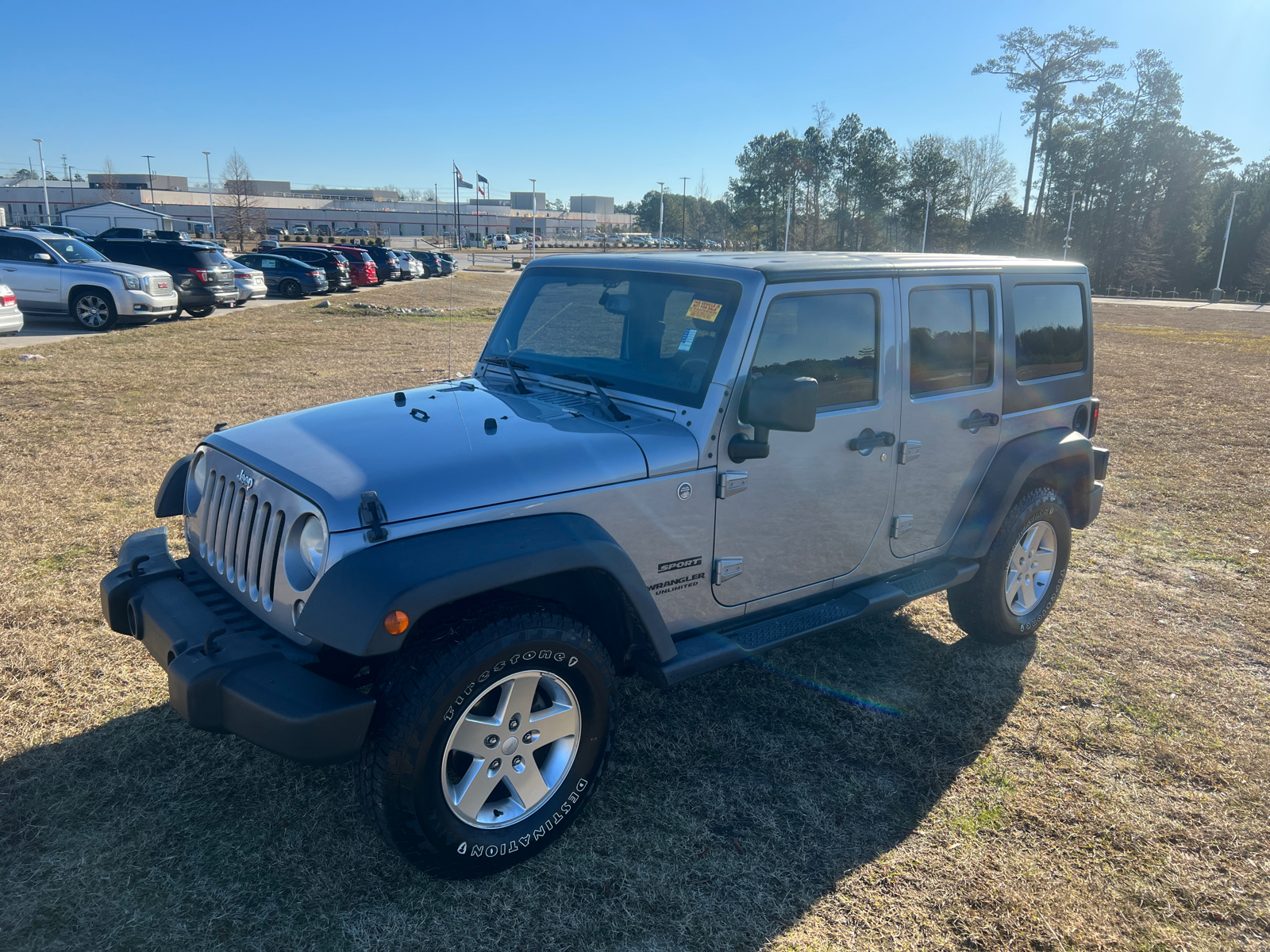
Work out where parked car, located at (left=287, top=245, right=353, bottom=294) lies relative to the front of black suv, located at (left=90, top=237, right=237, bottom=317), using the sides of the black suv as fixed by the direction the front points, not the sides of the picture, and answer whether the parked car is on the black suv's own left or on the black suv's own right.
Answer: on the black suv's own right

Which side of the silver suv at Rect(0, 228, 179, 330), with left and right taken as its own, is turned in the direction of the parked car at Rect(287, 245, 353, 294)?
left

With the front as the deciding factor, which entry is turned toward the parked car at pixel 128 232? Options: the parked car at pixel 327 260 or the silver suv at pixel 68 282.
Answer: the parked car at pixel 327 260

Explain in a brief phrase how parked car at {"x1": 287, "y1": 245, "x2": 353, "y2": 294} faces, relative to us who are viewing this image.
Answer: facing away from the viewer and to the left of the viewer

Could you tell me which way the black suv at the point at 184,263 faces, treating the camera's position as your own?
facing away from the viewer and to the left of the viewer

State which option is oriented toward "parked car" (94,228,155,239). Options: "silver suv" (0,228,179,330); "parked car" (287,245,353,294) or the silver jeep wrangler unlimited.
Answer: "parked car" (287,245,353,294)

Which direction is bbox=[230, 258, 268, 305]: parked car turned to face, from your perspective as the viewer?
facing away from the viewer and to the left of the viewer

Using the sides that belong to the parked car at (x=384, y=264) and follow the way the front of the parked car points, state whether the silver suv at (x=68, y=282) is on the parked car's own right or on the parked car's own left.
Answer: on the parked car's own left

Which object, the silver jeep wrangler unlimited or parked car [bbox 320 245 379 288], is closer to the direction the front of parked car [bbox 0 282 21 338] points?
the parked car

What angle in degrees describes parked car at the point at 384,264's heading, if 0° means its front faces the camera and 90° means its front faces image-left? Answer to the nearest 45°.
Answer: approximately 135°

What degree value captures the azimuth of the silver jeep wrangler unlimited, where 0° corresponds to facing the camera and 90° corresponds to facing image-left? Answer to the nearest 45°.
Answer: approximately 45°
